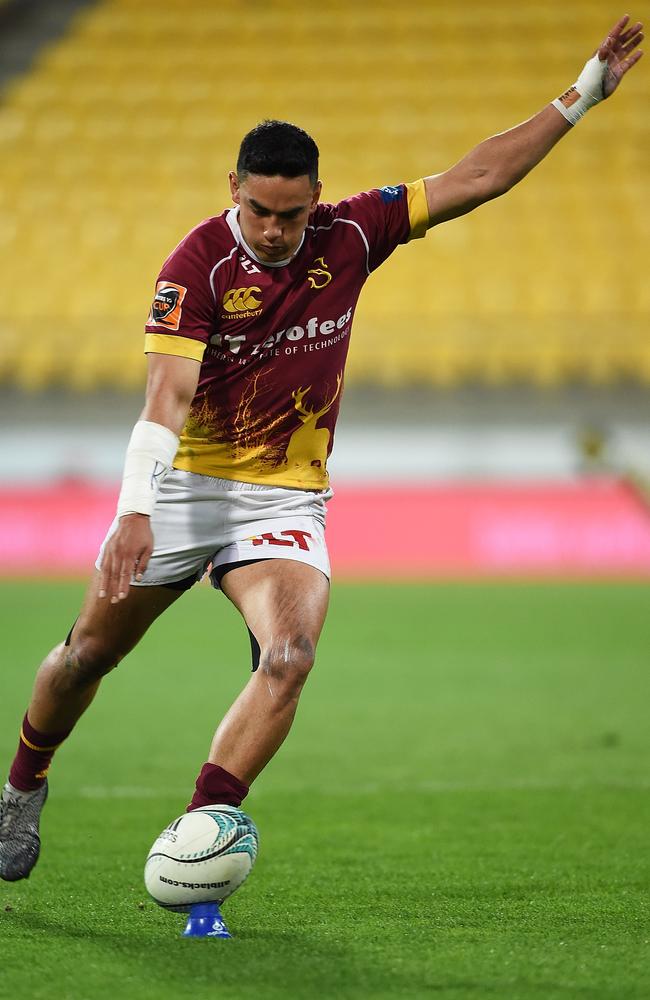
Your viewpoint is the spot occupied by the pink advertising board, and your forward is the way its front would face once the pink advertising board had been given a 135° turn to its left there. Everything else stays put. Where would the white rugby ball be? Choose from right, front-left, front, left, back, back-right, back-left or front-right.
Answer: back-right

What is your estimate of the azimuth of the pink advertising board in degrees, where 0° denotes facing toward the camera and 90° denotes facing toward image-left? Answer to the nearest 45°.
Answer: approximately 0°

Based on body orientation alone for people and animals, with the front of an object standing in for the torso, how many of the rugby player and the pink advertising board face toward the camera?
2

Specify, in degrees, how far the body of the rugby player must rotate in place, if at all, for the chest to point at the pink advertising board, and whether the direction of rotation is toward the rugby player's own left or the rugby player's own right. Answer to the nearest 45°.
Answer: approximately 180°

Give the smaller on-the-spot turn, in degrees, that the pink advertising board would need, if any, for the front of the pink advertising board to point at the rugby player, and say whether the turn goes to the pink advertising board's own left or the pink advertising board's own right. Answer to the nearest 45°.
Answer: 0° — it already faces them

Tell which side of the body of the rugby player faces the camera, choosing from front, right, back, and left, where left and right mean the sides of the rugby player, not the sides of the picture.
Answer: front
